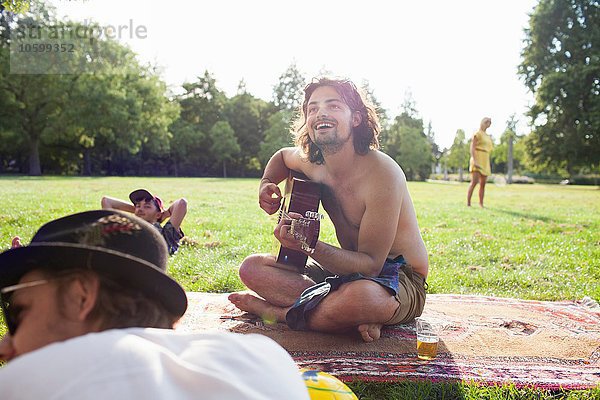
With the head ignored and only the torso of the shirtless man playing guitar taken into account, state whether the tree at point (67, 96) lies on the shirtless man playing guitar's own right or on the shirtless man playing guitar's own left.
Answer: on the shirtless man playing guitar's own right

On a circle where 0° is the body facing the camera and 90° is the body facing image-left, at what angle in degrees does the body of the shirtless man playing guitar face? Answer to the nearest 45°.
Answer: approximately 45°

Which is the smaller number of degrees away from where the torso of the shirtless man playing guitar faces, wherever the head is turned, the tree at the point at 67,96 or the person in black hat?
the person in black hat

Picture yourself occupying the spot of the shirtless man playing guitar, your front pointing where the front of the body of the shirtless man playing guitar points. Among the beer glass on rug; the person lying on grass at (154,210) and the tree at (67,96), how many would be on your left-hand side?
1

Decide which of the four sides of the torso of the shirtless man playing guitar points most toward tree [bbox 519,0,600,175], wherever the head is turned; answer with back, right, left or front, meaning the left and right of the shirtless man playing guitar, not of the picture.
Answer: back

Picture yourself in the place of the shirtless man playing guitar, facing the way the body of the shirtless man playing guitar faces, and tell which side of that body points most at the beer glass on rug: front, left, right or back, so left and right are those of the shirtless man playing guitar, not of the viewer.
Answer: left

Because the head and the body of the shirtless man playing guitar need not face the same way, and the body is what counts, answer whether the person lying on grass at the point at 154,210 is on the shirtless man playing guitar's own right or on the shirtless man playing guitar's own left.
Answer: on the shirtless man playing guitar's own right

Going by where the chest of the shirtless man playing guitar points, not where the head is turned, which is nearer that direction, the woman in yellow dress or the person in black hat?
the person in black hat
